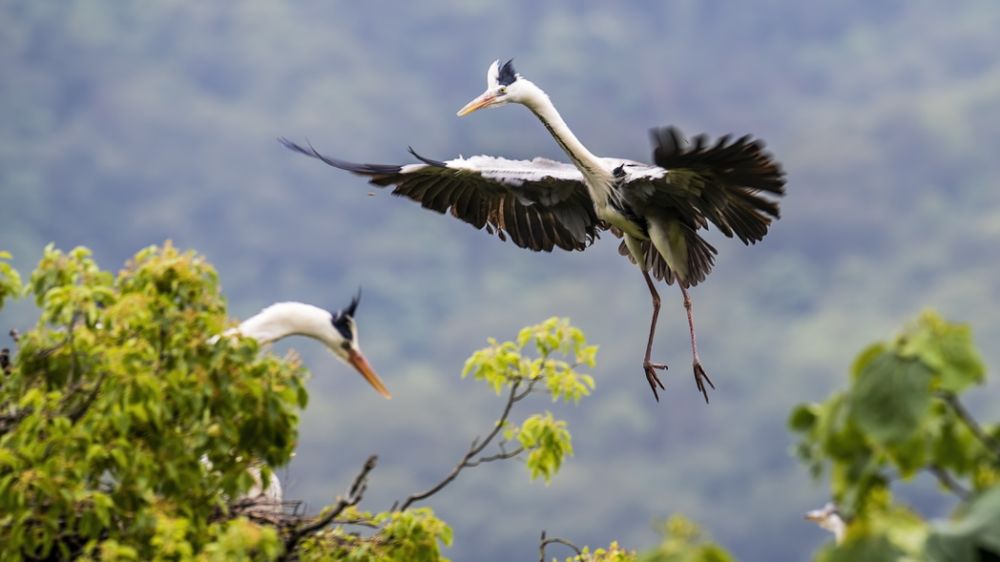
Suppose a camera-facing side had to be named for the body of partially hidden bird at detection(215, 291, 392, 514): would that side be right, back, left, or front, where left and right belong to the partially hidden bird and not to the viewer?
right

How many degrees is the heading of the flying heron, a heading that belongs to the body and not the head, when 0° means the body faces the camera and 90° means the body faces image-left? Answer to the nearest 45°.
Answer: approximately 45°

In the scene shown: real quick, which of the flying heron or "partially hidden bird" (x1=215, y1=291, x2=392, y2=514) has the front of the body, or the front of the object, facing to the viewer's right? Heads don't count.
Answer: the partially hidden bird

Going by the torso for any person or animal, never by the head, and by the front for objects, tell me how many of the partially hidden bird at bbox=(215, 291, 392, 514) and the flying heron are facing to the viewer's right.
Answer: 1

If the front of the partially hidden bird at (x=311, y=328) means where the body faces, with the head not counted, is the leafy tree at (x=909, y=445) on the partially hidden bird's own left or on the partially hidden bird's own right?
on the partially hidden bird's own right
